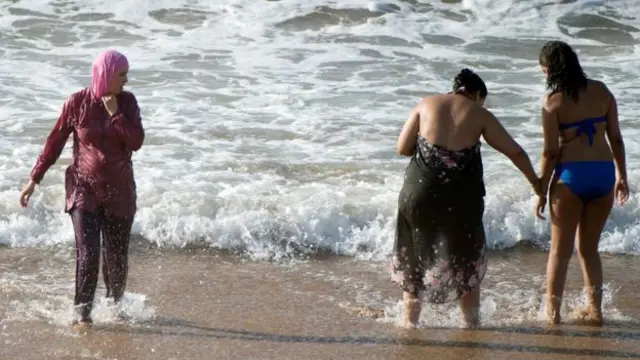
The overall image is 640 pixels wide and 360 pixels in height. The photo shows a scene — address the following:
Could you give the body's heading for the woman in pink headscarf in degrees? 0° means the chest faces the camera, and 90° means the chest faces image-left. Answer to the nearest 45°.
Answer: approximately 0°

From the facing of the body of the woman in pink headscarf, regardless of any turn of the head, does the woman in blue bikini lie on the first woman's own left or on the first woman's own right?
on the first woman's own left
